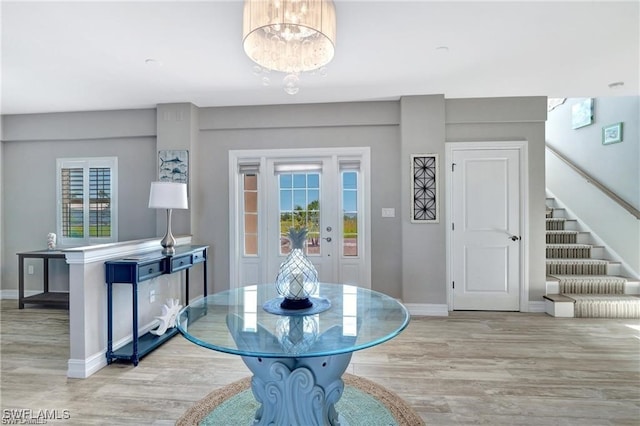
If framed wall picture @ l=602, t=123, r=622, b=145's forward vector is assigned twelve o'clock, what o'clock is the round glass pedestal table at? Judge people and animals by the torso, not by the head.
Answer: The round glass pedestal table is roughly at 11 o'clock from the framed wall picture.

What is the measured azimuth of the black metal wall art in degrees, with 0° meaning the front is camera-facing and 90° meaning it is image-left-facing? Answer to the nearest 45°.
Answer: approximately 0°

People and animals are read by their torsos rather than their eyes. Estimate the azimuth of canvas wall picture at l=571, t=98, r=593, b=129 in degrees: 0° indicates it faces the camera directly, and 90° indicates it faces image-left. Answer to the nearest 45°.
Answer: approximately 45°

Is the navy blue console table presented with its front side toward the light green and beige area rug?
yes

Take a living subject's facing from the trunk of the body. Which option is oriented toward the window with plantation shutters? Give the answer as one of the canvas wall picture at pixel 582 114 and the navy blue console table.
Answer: the canvas wall picture

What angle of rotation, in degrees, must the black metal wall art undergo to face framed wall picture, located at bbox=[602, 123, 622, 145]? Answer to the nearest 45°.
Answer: approximately 135° to its left

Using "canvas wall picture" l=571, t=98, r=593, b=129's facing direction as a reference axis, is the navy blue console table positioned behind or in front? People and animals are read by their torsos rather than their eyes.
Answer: in front

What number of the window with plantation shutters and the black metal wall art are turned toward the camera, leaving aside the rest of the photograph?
2

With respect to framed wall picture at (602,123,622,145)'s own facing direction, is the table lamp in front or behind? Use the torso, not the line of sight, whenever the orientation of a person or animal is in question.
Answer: in front

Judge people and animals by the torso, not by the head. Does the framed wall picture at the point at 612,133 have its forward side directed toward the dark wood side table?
yes

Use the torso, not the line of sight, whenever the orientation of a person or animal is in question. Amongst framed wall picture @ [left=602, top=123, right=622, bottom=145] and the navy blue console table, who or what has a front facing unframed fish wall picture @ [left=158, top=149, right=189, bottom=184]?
framed wall picture @ [left=602, top=123, right=622, bottom=145]

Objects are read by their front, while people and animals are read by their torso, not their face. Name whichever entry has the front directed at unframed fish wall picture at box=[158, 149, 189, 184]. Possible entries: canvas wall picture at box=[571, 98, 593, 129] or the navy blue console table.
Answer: canvas wall picture at box=[571, 98, 593, 129]

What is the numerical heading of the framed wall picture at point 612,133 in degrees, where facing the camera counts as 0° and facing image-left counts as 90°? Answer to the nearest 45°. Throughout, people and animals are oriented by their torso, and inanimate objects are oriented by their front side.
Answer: approximately 45°
